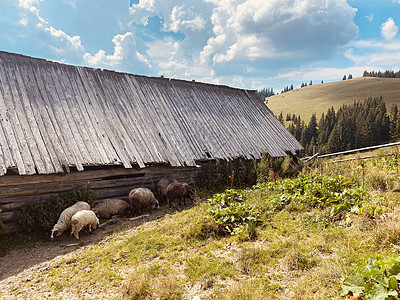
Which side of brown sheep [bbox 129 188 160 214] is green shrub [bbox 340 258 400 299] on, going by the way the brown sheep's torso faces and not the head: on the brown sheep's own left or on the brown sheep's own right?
on the brown sheep's own right

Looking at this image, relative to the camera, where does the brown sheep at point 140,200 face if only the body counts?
to the viewer's right

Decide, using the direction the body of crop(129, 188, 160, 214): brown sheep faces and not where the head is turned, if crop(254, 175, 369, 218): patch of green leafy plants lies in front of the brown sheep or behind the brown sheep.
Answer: in front

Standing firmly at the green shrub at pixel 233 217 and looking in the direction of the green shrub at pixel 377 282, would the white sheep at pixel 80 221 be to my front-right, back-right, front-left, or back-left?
back-right

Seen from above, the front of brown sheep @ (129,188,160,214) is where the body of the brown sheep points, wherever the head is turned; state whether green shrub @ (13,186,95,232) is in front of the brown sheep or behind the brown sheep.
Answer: behind

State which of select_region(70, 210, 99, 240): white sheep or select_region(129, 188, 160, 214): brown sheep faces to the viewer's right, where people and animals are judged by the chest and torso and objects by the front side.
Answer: select_region(129, 188, 160, 214): brown sheep

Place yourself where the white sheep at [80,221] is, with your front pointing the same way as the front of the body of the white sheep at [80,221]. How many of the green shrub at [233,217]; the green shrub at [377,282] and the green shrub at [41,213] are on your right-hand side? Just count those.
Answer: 1

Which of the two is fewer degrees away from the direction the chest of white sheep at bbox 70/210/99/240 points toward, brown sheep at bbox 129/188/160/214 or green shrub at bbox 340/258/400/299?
the green shrub
